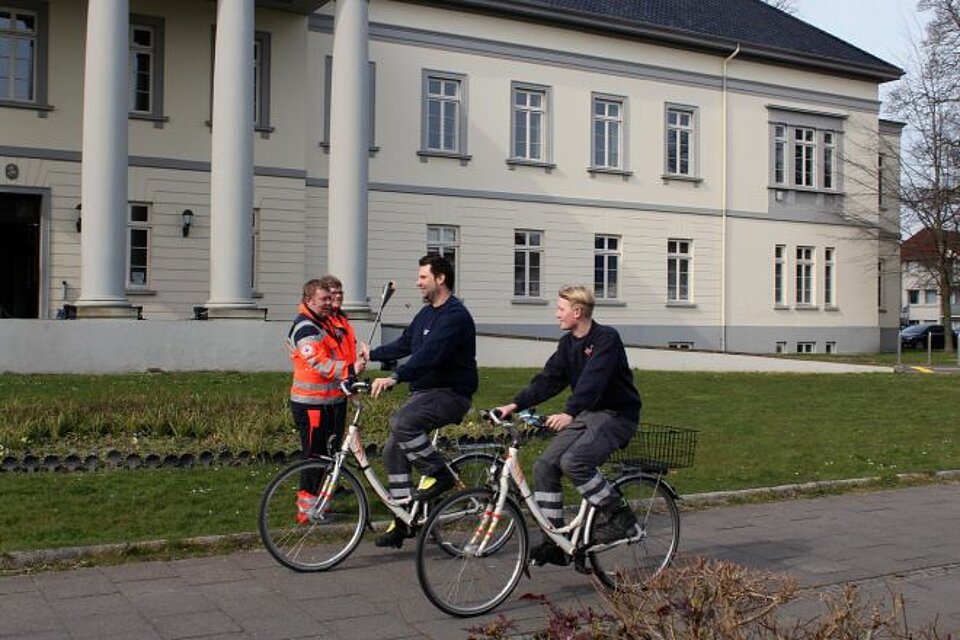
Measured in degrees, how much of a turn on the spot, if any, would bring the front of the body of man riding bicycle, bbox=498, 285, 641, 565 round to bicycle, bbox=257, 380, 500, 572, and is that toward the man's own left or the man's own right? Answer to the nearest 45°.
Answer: approximately 45° to the man's own right

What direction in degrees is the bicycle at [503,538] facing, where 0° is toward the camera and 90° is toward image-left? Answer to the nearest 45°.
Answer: approximately 45°

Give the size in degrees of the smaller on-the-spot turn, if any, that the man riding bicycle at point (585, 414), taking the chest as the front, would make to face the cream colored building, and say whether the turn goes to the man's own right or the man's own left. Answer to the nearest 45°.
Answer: approximately 135° to the man's own right

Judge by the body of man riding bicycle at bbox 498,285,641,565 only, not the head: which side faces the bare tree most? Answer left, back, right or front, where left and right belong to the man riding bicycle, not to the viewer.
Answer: back

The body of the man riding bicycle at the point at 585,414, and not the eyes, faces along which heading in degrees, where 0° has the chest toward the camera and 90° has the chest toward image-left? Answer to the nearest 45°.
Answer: approximately 45°

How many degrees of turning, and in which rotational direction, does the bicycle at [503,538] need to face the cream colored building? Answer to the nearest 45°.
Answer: approximately 135° to its right

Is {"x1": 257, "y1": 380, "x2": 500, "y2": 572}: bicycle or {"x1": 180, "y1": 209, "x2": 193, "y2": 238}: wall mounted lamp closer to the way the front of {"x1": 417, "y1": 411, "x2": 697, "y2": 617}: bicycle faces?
the bicycle

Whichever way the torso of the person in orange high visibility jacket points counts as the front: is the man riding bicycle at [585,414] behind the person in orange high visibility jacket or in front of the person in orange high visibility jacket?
in front

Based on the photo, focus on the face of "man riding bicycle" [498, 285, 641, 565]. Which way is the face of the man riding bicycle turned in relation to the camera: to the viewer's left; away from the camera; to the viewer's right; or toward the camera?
to the viewer's left
